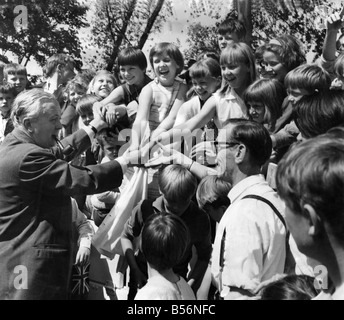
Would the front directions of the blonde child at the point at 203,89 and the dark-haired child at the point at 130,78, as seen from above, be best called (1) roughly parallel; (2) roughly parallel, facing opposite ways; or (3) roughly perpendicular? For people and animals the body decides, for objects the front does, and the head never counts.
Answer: roughly parallel

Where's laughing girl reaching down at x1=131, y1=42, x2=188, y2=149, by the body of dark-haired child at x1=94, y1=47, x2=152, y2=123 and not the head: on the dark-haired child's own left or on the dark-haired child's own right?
on the dark-haired child's own left

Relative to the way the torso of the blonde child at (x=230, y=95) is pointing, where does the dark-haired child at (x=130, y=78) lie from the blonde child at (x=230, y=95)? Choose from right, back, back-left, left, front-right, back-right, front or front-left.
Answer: right

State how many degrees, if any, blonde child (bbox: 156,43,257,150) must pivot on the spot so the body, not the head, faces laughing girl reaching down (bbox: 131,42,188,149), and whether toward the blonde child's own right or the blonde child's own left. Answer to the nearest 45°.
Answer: approximately 90° to the blonde child's own right

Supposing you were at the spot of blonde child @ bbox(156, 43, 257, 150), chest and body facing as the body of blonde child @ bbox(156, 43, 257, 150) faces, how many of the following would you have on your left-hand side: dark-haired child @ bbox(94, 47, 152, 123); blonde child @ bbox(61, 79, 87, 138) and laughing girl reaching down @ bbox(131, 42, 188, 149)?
0

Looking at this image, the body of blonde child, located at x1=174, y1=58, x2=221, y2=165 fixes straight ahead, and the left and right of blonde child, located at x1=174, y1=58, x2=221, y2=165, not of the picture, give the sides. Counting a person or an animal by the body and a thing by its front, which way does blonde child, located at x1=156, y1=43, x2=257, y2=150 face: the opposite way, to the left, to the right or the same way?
the same way

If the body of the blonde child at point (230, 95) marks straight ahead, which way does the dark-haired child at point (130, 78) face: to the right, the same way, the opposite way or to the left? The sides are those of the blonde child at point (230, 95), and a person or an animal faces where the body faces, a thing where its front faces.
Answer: the same way

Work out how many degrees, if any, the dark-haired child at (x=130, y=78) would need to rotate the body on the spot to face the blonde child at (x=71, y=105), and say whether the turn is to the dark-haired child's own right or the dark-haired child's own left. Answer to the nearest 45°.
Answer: approximately 90° to the dark-haired child's own right

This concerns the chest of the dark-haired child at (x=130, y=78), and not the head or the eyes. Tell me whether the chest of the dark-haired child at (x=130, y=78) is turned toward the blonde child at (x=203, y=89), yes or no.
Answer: no

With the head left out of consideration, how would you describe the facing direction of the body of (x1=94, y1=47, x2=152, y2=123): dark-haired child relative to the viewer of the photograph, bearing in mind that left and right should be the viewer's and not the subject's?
facing the viewer and to the left of the viewer

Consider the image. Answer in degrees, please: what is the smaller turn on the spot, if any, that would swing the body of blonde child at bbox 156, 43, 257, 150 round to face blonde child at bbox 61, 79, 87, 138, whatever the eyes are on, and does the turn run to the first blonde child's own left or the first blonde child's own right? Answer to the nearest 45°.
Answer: approximately 90° to the first blonde child's own right

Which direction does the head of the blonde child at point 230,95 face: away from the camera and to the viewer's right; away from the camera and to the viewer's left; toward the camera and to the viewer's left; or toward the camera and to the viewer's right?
toward the camera and to the viewer's left
